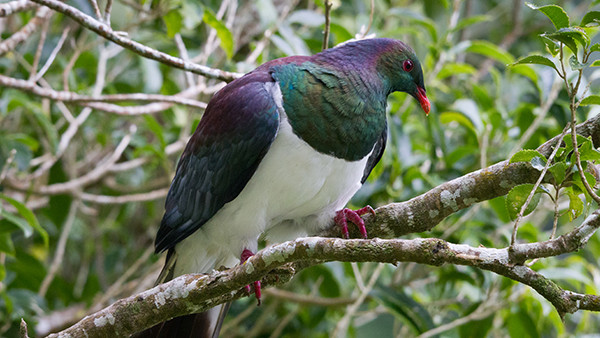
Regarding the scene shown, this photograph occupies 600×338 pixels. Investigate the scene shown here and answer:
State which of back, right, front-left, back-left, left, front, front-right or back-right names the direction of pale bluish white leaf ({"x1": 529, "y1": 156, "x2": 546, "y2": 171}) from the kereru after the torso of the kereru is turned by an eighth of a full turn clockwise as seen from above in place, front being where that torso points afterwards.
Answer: front-left

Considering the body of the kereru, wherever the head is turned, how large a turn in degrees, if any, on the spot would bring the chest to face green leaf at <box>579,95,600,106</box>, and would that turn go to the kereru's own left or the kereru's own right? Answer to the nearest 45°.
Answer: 0° — it already faces it

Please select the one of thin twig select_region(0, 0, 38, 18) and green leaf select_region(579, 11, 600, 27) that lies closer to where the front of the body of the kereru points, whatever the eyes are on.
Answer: the green leaf

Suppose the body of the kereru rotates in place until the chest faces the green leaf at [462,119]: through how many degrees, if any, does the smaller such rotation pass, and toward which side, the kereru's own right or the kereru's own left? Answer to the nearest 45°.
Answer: approximately 90° to the kereru's own left

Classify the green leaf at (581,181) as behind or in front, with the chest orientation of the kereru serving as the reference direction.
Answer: in front

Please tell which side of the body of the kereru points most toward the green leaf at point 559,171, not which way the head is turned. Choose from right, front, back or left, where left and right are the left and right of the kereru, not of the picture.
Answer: front

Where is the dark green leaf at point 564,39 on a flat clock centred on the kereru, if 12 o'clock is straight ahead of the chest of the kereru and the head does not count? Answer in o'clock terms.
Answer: The dark green leaf is roughly at 12 o'clock from the kereru.

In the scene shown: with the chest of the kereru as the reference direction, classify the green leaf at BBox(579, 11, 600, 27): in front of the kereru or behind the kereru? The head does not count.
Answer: in front

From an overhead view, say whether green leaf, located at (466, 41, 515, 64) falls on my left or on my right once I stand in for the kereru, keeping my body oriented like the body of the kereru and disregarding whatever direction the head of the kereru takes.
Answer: on my left

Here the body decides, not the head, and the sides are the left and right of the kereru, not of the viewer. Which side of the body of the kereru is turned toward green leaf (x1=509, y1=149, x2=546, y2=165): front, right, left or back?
front

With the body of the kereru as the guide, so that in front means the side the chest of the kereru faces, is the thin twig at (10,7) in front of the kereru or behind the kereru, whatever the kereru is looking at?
behind

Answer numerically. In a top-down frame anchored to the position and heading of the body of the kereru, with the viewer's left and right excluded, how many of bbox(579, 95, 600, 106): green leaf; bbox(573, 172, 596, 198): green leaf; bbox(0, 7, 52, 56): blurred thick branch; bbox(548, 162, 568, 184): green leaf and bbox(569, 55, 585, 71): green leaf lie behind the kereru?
1

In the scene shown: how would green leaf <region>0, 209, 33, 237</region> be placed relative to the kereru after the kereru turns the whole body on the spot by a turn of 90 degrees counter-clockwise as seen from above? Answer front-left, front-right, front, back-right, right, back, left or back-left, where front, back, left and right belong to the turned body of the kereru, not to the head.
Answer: back-left

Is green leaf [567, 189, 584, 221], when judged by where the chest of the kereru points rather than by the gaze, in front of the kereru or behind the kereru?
in front

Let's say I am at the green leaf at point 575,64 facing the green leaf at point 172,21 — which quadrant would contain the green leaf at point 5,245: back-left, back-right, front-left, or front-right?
front-left
